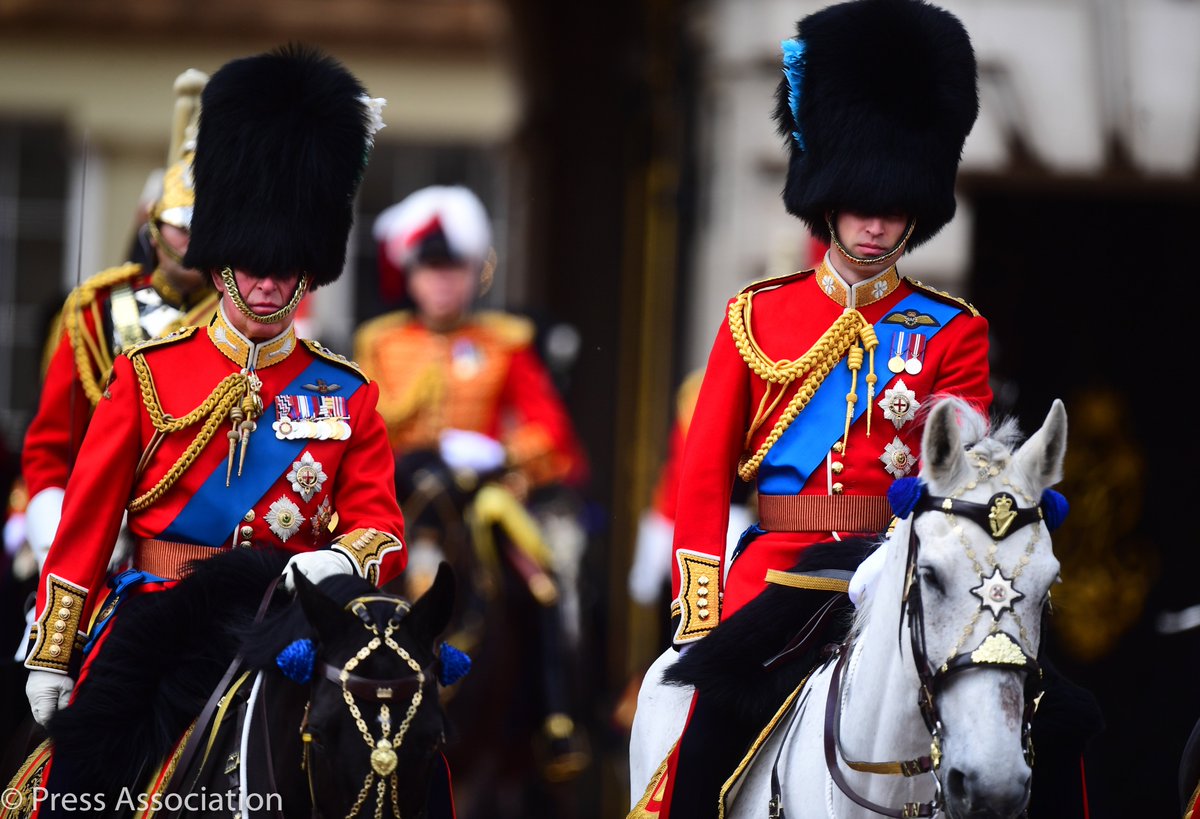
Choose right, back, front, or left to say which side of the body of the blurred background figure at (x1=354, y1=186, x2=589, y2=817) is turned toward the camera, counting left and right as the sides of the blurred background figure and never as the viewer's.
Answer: front

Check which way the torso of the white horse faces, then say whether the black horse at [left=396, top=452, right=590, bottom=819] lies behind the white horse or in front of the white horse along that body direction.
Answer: behind

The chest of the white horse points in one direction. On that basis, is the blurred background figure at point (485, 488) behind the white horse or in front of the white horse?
behind

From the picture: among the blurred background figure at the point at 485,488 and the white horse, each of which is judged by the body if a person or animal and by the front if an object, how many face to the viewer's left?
0

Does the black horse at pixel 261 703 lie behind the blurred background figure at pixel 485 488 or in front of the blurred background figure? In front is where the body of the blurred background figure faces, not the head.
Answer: in front

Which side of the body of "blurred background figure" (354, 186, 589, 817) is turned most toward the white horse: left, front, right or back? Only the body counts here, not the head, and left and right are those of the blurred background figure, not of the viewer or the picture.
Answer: front

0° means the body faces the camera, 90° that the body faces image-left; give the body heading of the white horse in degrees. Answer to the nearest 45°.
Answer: approximately 315°

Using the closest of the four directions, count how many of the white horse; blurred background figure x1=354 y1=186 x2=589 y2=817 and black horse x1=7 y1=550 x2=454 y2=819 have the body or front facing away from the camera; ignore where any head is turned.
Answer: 0

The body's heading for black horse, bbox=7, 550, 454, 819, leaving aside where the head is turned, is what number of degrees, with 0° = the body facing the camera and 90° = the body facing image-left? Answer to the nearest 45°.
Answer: approximately 315°
